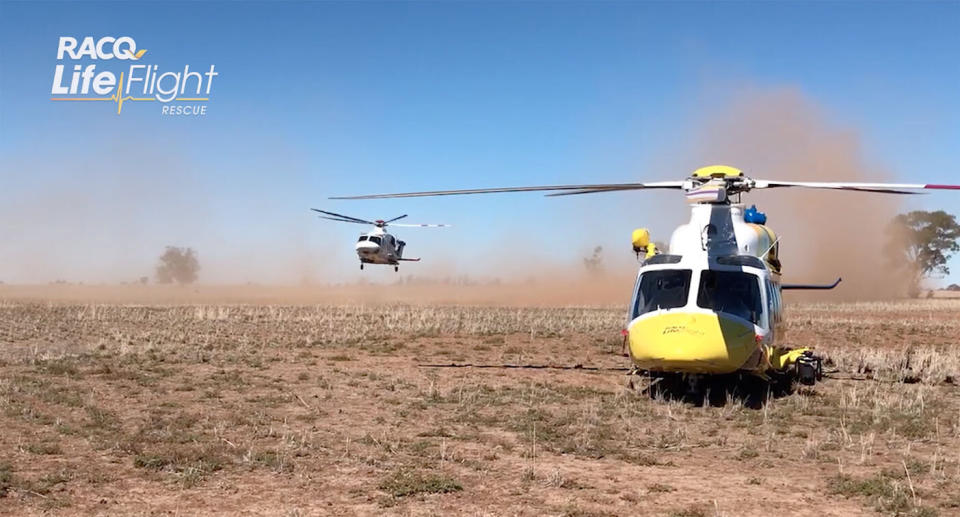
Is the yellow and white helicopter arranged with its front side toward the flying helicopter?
no

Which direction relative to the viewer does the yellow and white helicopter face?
toward the camera
